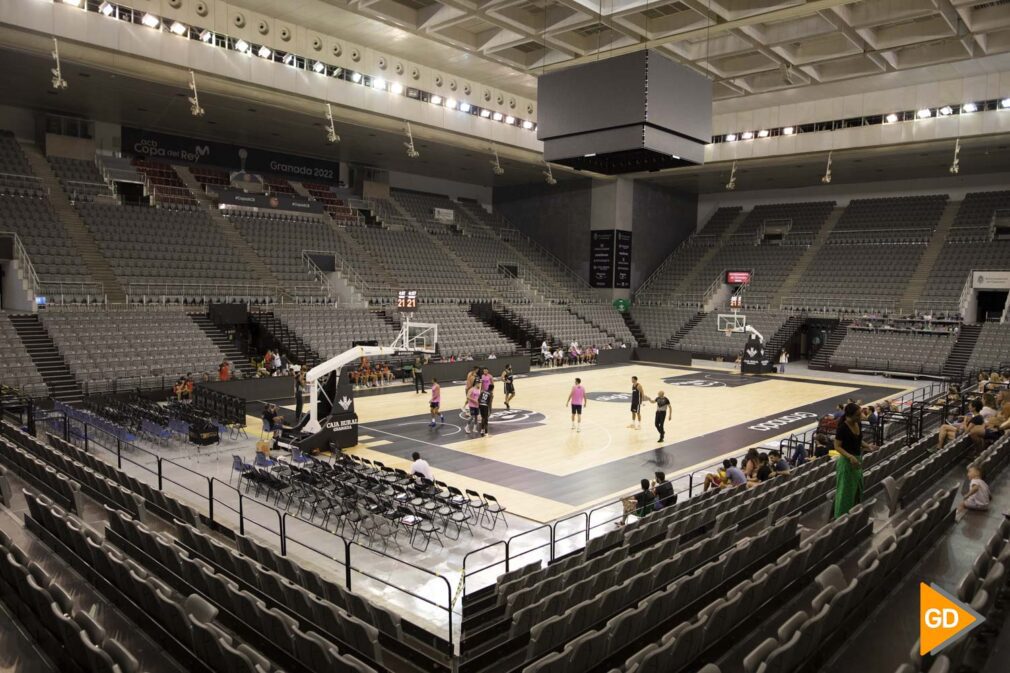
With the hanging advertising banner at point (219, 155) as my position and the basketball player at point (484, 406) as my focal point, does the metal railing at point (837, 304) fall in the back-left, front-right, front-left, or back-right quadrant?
front-left

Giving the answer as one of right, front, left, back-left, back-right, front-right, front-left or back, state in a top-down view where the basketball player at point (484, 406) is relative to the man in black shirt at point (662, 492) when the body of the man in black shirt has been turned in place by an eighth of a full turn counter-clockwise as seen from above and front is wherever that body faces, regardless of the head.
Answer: front-right

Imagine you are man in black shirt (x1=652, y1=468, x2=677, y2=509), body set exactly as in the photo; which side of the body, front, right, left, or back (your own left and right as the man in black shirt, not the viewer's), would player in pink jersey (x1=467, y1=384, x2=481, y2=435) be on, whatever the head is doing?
front

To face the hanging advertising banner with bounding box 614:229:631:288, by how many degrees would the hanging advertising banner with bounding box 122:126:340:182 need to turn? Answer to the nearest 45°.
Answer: approximately 45° to its left

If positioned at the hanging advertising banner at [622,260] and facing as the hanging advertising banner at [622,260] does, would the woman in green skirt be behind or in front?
in front

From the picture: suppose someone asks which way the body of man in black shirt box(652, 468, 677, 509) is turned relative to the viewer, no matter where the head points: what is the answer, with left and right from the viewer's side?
facing away from the viewer and to the left of the viewer

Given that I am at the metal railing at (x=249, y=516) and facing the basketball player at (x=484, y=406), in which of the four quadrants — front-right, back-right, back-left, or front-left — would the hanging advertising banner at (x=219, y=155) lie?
front-left

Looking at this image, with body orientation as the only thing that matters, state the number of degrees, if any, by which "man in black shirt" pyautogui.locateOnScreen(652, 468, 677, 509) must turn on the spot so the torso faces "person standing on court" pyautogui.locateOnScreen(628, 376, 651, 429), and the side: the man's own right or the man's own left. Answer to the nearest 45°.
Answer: approximately 45° to the man's own right

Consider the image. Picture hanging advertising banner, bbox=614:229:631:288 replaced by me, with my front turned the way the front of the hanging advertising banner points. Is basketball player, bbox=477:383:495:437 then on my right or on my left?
on my right

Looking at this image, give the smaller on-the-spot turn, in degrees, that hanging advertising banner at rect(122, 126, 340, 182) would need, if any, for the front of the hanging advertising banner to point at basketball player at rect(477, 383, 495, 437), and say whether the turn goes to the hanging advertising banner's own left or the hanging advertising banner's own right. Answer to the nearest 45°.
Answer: approximately 45° to the hanging advertising banner's own right

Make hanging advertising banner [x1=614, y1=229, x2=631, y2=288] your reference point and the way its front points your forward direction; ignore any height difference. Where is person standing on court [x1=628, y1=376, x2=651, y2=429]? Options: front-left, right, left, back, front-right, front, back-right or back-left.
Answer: front-right

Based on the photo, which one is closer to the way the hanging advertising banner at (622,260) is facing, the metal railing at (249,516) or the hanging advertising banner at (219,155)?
the metal railing

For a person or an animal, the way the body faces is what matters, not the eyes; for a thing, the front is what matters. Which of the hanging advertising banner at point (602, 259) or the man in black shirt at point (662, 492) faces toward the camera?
the hanging advertising banner

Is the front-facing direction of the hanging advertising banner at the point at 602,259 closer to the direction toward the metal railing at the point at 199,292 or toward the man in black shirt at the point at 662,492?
the man in black shirt

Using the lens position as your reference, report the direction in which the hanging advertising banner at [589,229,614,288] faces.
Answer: facing the viewer

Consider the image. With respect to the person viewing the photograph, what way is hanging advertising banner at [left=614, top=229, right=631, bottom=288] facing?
facing the viewer and to the right of the viewer

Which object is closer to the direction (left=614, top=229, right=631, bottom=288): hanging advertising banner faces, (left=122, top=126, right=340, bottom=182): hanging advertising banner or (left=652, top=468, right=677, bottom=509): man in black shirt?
the man in black shirt
